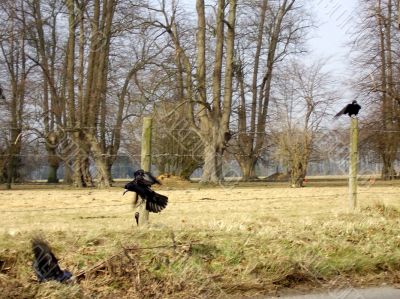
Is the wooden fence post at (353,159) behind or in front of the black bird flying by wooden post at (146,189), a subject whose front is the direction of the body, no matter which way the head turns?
behind

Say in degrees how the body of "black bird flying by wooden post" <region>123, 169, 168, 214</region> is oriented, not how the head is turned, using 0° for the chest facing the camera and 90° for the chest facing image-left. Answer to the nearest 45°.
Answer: approximately 90°

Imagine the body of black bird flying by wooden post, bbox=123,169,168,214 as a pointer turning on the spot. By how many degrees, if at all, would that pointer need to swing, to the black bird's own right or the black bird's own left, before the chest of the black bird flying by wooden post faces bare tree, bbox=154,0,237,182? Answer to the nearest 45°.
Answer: approximately 90° to the black bird's own right
